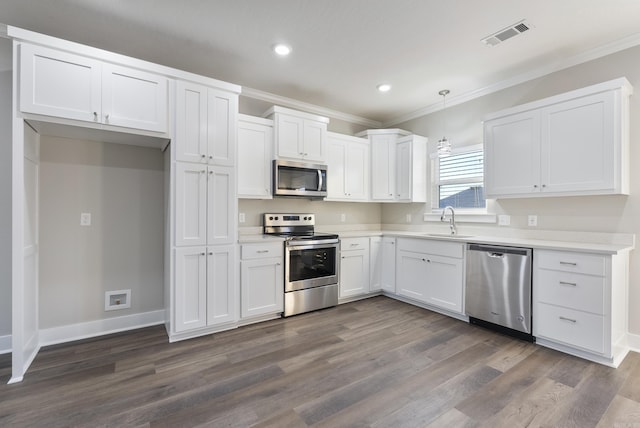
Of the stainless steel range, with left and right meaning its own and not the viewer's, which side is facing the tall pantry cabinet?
right

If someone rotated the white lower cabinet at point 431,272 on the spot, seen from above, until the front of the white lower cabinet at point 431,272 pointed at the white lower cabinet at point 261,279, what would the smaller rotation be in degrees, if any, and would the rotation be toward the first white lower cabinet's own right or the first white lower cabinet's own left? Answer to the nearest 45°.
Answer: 0° — it already faces it

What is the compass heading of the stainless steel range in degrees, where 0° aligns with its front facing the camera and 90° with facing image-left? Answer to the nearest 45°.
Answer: approximately 315°

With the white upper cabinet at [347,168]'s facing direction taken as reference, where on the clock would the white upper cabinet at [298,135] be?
the white upper cabinet at [298,135] is roughly at 3 o'clock from the white upper cabinet at [347,168].

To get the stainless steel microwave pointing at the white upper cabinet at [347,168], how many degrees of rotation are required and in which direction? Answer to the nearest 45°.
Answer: approximately 90° to its left

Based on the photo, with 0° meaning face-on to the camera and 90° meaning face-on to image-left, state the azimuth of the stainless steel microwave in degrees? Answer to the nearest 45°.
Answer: approximately 315°

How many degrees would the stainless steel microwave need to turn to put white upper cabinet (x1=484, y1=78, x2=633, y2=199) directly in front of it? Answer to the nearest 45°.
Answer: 0° — it already faces it

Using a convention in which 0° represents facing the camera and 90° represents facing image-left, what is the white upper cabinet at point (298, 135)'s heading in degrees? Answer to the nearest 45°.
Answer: approximately 315°

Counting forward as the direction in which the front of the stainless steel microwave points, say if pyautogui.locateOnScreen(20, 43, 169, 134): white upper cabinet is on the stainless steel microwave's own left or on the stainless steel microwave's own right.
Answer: on the stainless steel microwave's own right
